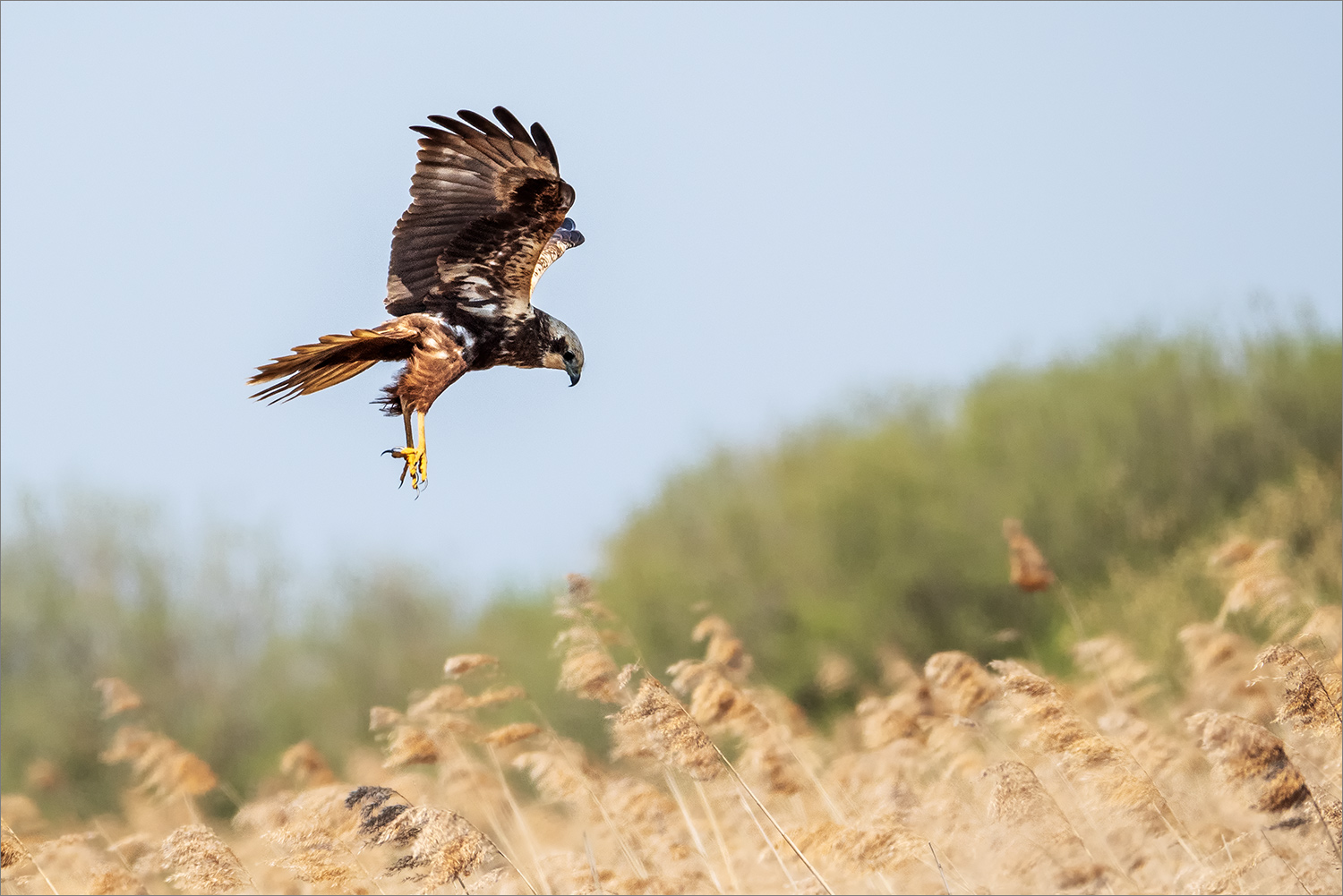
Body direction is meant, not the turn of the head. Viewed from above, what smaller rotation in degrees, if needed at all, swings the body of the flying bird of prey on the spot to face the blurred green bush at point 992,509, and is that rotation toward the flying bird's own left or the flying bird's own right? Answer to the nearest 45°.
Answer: approximately 90° to the flying bird's own left

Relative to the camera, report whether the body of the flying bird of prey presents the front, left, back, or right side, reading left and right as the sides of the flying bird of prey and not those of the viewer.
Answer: right
